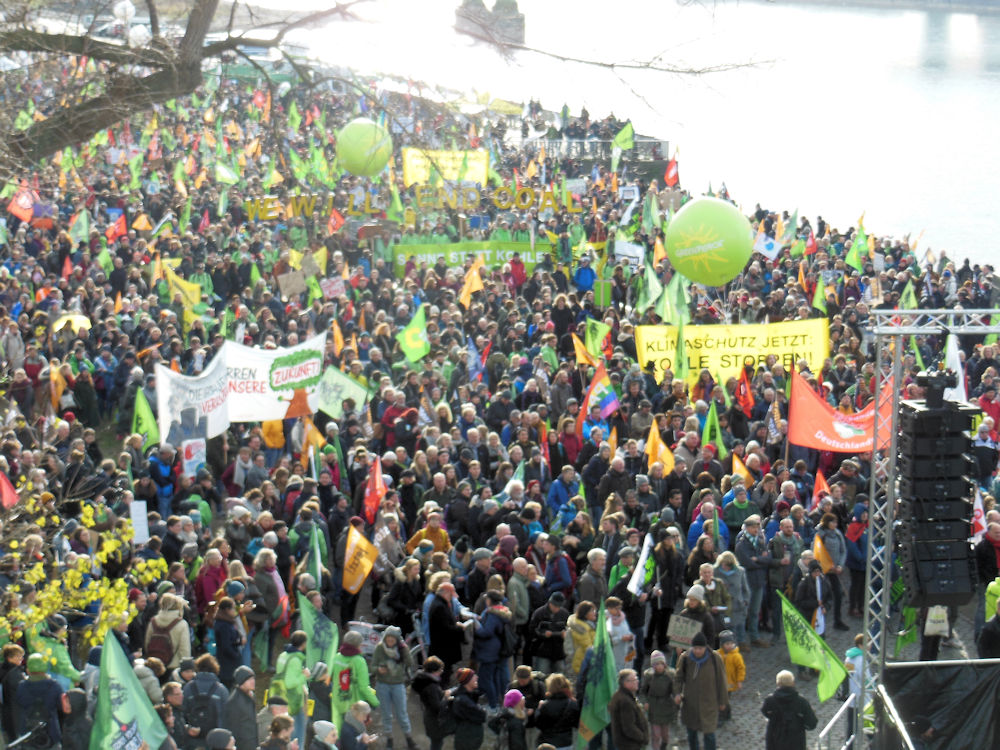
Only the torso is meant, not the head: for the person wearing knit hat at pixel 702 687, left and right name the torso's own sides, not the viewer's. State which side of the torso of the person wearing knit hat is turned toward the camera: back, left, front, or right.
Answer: front

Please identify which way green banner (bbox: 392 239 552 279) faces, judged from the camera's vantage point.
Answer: facing the viewer

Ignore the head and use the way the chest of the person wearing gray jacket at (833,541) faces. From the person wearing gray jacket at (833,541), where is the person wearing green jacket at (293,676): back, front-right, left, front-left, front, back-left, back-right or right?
right

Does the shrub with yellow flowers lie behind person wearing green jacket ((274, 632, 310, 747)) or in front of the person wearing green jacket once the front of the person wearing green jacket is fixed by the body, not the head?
behind

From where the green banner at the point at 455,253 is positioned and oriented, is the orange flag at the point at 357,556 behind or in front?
in front

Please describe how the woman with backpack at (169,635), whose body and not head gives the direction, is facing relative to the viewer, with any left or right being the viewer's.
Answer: facing away from the viewer and to the right of the viewer

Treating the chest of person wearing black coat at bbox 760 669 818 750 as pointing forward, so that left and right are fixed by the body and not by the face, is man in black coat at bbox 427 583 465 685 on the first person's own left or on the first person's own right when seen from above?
on the first person's own left

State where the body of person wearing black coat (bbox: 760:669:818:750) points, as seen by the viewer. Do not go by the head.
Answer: away from the camera

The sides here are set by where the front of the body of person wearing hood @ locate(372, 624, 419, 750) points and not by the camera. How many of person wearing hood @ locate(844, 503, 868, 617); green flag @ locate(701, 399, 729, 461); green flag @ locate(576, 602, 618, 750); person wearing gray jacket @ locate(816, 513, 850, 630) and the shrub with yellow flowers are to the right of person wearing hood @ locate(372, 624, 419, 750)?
1

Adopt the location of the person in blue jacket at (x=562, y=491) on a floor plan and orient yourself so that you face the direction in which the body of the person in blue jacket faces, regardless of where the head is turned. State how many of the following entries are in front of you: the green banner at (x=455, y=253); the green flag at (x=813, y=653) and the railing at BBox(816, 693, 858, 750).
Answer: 2

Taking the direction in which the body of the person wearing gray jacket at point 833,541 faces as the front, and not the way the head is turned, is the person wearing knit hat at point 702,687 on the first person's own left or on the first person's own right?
on the first person's own right

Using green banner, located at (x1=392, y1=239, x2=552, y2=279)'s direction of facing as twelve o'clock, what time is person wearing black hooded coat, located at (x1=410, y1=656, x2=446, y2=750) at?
The person wearing black hooded coat is roughly at 12 o'clock from the green banner.

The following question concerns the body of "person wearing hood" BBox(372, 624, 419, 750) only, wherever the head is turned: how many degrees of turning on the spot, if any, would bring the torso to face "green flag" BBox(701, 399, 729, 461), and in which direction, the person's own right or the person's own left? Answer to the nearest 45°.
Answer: approximately 135° to the person's own left

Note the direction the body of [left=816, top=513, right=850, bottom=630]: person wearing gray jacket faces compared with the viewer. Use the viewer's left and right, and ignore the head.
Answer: facing the viewer and to the right of the viewer

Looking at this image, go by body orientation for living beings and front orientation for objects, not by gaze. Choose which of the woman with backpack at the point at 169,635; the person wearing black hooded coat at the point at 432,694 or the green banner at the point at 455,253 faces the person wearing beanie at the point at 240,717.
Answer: the green banner
